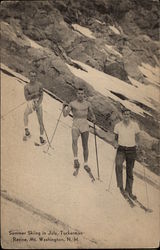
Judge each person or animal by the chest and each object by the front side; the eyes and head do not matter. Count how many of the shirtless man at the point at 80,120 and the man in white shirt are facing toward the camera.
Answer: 2

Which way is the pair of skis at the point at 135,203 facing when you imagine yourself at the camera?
facing the viewer and to the right of the viewer

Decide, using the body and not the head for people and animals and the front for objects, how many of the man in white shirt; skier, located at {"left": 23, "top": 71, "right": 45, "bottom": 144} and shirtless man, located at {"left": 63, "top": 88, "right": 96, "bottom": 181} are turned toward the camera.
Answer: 3

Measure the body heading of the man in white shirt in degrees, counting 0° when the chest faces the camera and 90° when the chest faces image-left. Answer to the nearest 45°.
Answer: approximately 0°
